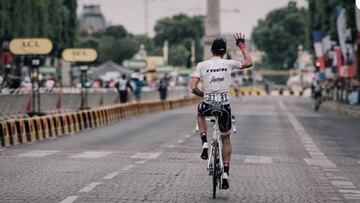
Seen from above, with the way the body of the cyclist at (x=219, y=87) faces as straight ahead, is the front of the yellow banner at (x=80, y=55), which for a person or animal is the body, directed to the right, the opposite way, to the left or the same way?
the opposite way

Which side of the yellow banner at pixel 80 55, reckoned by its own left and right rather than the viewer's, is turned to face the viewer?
front

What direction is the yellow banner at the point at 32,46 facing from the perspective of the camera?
toward the camera

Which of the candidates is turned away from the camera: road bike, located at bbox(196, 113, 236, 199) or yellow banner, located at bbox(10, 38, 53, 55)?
the road bike

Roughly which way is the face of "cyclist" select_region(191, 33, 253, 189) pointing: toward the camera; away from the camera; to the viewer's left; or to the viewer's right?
away from the camera

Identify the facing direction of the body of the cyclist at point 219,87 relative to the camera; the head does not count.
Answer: away from the camera

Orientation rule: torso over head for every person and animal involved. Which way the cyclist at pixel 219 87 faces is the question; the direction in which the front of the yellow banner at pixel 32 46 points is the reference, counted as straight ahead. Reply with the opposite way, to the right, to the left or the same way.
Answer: the opposite way

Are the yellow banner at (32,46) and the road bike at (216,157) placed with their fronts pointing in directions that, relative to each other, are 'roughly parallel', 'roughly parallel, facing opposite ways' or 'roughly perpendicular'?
roughly parallel, facing opposite ways

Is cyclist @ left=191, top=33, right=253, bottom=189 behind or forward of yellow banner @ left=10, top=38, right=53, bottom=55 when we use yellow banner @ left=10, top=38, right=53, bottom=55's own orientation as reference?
forward

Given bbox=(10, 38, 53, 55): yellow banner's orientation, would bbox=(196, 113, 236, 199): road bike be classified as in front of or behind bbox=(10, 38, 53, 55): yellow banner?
in front

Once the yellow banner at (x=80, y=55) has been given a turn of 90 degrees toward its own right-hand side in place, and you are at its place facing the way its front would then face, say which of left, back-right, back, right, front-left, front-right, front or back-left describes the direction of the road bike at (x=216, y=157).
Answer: left

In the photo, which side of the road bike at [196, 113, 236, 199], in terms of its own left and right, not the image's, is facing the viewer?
back

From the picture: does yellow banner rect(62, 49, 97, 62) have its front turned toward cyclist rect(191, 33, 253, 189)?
yes
